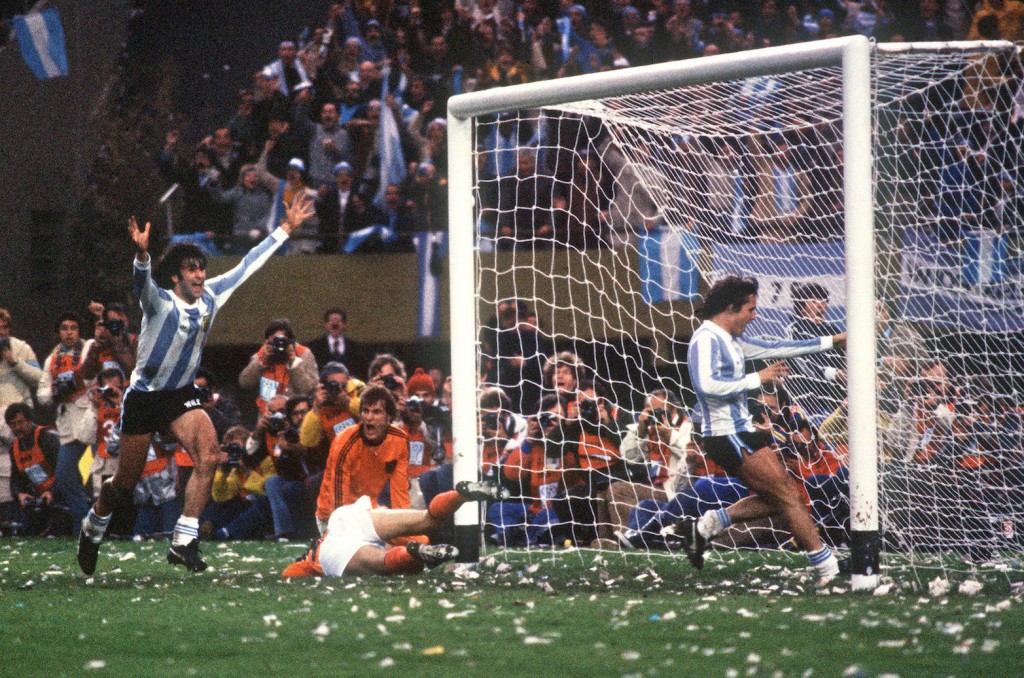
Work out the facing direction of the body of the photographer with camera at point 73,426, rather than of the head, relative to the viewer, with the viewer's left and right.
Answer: facing the viewer

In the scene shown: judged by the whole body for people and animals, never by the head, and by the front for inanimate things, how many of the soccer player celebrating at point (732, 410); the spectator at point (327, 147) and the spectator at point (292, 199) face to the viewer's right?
1

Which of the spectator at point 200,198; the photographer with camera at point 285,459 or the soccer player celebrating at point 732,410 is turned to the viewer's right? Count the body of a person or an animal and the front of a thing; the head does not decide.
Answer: the soccer player celebrating

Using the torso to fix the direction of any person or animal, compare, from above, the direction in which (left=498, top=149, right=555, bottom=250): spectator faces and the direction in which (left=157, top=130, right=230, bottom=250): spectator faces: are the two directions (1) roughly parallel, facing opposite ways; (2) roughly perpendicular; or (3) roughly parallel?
roughly parallel

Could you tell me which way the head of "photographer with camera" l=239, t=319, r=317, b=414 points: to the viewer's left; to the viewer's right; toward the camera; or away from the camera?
toward the camera

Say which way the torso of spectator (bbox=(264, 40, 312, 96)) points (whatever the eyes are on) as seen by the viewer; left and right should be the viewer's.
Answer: facing the viewer

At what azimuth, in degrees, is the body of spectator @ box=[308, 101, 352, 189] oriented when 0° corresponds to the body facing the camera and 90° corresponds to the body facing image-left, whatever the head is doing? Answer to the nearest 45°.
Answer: approximately 0°

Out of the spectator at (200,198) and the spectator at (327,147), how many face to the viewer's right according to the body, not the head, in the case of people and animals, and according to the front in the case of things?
0

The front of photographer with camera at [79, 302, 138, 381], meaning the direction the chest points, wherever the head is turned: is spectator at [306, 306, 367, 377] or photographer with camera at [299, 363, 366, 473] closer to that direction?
the photographer with camera

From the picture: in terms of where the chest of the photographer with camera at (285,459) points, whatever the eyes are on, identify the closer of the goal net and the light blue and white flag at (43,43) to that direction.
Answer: the goal net

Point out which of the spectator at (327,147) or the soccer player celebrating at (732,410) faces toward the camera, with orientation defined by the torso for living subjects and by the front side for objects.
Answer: the spectator

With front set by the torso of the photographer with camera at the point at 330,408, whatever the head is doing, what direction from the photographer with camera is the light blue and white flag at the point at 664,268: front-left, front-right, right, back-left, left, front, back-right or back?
left

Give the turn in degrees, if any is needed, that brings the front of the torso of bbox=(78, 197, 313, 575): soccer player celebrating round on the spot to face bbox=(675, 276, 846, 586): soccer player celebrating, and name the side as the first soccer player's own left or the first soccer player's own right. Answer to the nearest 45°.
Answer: approximately 45° to the first soccer player's own left

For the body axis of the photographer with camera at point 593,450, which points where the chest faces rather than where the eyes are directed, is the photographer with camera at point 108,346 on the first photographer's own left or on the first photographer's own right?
on the first photographer's own right

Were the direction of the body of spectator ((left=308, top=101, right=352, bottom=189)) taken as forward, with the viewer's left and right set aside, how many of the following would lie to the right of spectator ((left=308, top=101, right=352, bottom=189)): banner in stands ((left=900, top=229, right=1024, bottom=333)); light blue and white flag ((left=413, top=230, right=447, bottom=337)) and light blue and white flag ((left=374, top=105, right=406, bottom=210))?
0

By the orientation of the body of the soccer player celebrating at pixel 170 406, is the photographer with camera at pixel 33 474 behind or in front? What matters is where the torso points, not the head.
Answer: behind
